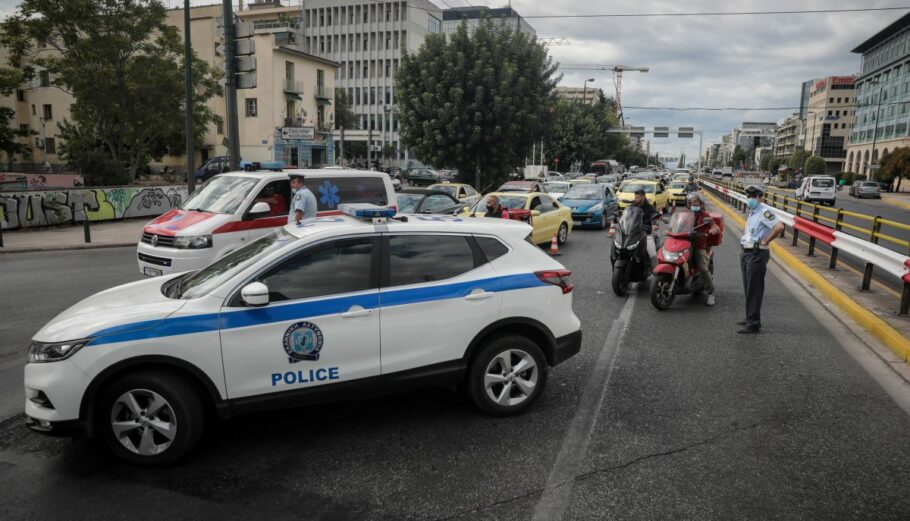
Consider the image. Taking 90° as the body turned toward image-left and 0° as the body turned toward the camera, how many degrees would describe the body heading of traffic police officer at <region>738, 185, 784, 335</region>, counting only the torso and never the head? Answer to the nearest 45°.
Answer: approximately 90°

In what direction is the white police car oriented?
to the viewer's left

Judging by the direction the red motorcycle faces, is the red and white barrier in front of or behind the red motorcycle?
behind

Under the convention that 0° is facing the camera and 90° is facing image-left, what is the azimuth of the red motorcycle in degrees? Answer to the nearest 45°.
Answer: approximately 45°

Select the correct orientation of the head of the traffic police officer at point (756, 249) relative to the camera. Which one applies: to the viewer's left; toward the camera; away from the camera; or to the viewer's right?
to the viewer's left

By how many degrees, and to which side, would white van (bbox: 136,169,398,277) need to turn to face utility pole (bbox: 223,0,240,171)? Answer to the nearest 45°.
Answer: approximately 135° to its right

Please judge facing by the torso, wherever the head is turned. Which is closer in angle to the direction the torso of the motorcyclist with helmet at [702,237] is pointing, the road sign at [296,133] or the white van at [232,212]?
the white van

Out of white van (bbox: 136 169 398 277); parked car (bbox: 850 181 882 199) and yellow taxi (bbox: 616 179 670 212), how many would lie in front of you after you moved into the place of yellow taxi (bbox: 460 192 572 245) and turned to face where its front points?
1

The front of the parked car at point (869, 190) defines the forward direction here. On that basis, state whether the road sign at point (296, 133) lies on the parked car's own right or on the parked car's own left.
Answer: on the parked car's own left

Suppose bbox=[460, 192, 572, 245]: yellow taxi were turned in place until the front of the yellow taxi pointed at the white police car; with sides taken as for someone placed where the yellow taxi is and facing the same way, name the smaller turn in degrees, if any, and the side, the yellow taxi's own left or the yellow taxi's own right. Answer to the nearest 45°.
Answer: approximately 45° to the yellow taxi's own left
